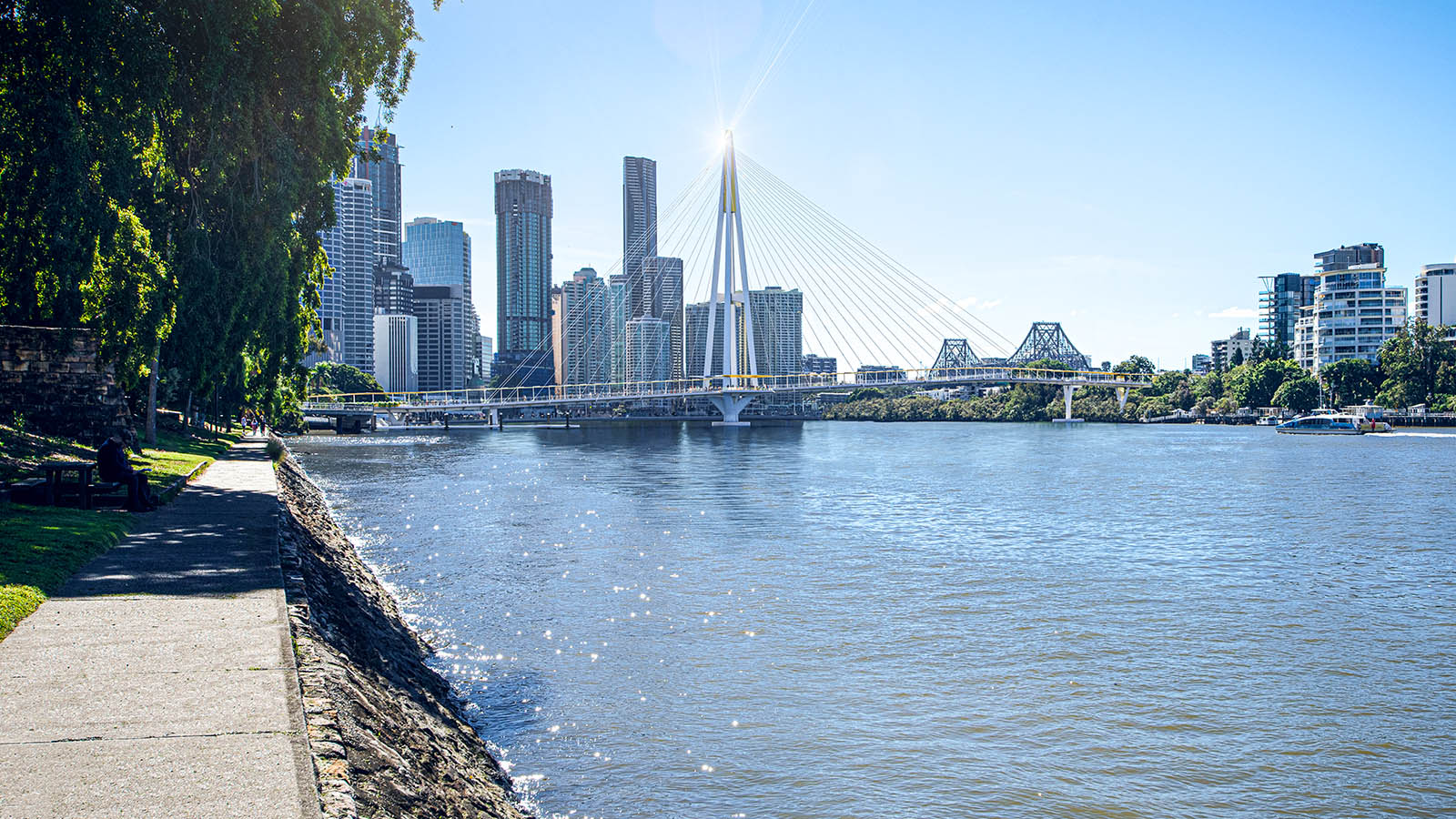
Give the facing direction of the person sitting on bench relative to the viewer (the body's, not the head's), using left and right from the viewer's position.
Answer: facing to the right of the viewer

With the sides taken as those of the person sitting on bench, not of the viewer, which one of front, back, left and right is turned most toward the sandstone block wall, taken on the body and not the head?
left
